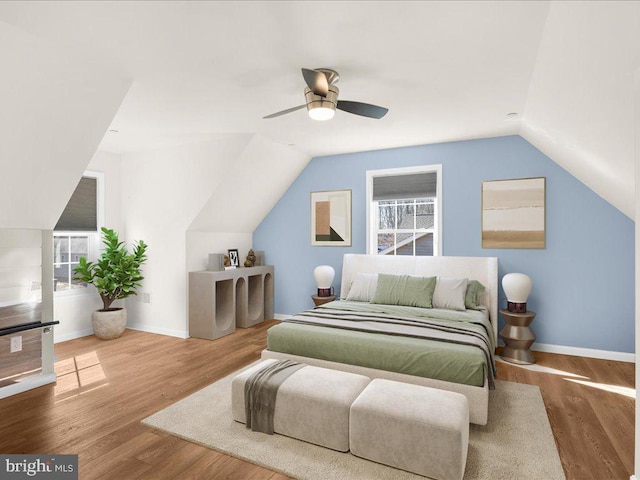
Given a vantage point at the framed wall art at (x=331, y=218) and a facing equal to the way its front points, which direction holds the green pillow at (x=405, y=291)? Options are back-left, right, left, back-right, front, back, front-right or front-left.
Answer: left

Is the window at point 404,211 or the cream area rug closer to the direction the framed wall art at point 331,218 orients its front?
the cream area rug

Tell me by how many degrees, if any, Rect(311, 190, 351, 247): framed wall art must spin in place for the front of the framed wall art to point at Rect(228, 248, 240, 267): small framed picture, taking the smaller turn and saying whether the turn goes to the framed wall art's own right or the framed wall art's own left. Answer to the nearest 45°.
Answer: approximately 45° to the framed wall art's own right

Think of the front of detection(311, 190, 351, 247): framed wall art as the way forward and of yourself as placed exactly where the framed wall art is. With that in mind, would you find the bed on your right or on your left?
on your left

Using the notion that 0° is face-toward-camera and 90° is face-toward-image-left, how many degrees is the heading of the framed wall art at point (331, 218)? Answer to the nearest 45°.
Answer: approximately 45°

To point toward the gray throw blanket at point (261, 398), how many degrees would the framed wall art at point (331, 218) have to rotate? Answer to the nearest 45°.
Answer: approximately 45° to its left

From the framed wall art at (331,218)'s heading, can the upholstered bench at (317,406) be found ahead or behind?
ahead

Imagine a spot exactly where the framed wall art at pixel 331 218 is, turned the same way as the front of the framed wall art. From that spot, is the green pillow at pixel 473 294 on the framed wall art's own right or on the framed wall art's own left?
on the framed wall art's own left

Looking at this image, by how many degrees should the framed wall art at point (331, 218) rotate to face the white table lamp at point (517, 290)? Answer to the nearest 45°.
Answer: approximately 90° to its left

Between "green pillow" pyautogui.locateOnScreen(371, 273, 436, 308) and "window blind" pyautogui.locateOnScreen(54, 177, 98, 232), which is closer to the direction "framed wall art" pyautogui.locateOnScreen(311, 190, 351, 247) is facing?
the window blind

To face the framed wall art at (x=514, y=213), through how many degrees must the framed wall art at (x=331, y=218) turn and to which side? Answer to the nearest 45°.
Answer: approximately 90° to its left

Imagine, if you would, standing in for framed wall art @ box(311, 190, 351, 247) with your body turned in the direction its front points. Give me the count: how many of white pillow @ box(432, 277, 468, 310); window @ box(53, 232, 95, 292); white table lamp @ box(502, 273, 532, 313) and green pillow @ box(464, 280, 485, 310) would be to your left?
3

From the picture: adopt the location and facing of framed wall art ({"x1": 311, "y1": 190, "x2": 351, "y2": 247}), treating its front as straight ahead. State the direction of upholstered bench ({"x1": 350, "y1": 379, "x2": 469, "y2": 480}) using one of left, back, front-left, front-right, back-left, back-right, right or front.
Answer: front-left

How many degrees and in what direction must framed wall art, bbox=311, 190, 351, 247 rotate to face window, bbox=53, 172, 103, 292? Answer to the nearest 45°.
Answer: approximately 45° to its right

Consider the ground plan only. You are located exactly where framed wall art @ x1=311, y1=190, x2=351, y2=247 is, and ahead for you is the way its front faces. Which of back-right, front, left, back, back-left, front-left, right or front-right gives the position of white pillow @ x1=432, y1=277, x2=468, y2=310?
left

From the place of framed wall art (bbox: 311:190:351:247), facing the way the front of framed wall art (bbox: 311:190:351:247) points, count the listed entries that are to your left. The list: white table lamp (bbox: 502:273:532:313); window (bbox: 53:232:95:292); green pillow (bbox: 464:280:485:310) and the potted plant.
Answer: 2

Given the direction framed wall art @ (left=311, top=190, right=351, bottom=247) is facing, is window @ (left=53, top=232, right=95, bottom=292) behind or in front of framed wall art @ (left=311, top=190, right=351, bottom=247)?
in front
